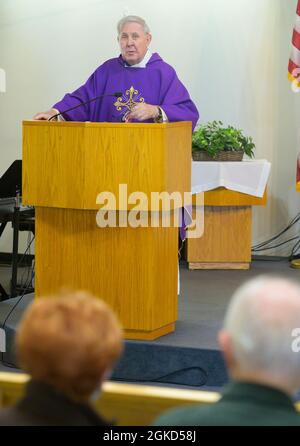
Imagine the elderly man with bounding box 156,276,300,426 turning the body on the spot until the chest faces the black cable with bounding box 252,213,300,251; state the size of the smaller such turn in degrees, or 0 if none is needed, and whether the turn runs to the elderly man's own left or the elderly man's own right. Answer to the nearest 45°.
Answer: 0° — they already face it

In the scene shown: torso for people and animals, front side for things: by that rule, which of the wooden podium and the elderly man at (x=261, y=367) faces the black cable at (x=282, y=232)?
the elderly man

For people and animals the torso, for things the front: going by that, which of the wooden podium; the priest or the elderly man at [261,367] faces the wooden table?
the elderly man

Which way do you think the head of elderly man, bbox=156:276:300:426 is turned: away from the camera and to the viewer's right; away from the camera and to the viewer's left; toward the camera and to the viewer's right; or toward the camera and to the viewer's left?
away from the camera and to the viewer's left

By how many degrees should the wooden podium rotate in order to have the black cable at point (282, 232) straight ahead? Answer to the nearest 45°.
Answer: approximately 135° to its left

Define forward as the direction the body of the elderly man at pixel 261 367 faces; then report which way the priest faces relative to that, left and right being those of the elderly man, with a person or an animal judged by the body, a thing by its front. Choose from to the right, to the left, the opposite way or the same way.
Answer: the opposite way

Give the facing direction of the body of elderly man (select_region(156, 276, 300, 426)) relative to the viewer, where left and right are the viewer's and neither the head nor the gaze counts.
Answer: facing away from the viewer

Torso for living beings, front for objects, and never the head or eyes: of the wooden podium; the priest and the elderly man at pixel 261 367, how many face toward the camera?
2

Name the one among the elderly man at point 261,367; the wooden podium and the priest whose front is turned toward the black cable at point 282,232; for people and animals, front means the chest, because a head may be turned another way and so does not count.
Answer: the elderly man

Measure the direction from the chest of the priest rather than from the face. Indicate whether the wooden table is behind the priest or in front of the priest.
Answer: behind
